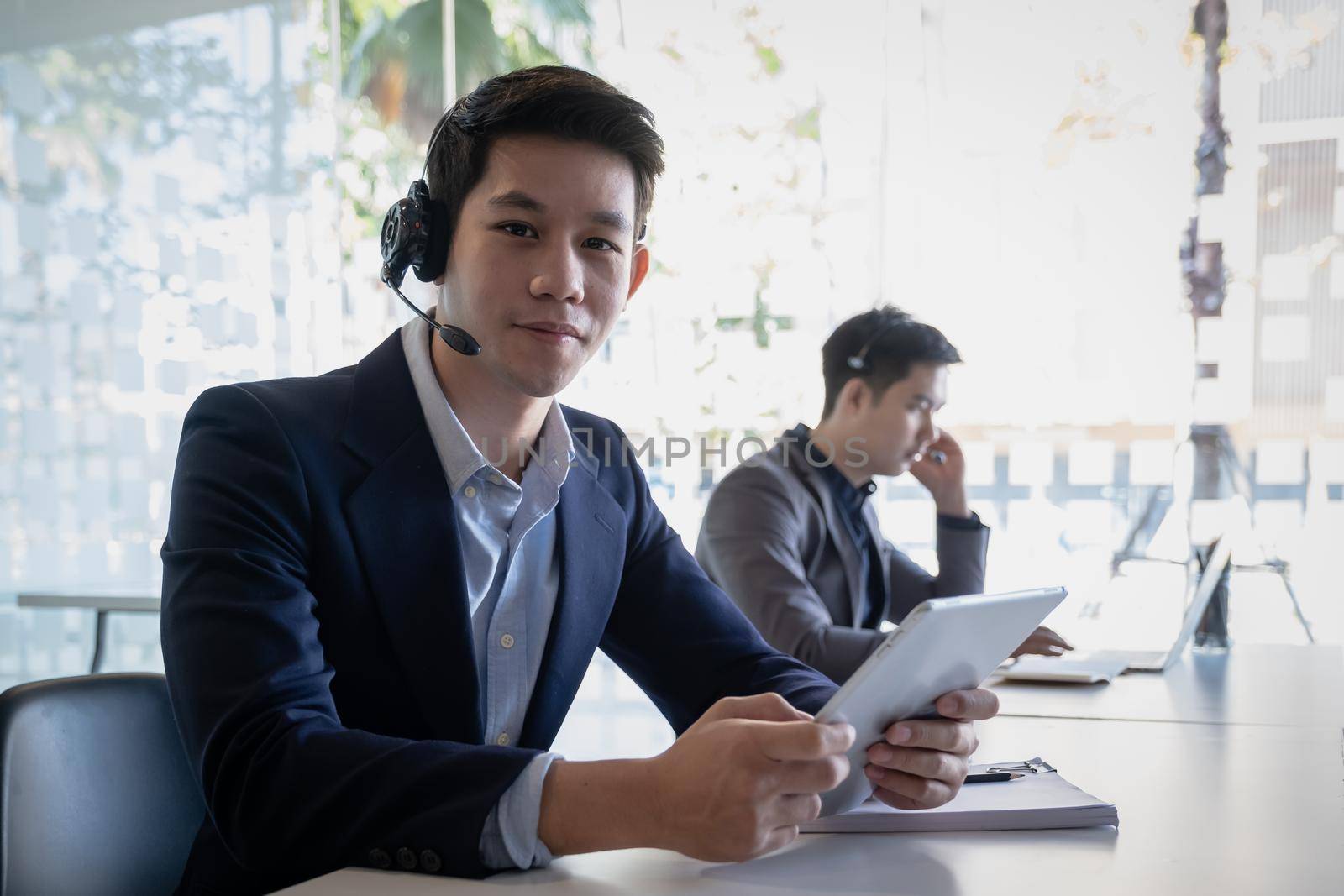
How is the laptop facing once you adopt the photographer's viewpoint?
facing to the left of the viewer

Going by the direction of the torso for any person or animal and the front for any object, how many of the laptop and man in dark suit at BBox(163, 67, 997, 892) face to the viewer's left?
1

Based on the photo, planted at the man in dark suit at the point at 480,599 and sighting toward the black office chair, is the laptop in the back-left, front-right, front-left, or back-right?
back-right

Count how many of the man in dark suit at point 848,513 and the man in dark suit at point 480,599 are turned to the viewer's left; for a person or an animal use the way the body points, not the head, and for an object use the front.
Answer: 0

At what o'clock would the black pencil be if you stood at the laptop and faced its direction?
The black pencil is roughly at 9 o'clock from the laptop.

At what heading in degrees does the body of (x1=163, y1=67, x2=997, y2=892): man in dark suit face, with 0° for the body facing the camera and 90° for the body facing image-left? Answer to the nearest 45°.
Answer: approximately 315°

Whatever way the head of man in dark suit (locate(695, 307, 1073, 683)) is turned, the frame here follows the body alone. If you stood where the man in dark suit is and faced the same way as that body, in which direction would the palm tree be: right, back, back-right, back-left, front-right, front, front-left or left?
back

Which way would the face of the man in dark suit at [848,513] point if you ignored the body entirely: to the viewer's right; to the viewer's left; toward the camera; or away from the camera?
to the viewer's right

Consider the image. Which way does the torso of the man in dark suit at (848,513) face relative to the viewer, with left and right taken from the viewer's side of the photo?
facing the viewer and to the right of the viewer

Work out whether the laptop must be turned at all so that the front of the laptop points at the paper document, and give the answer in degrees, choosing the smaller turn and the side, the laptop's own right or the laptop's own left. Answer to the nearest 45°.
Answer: approximately 90° to the laptop's own left

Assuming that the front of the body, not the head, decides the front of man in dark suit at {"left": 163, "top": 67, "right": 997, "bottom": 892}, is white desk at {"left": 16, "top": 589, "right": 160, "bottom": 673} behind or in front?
behind
